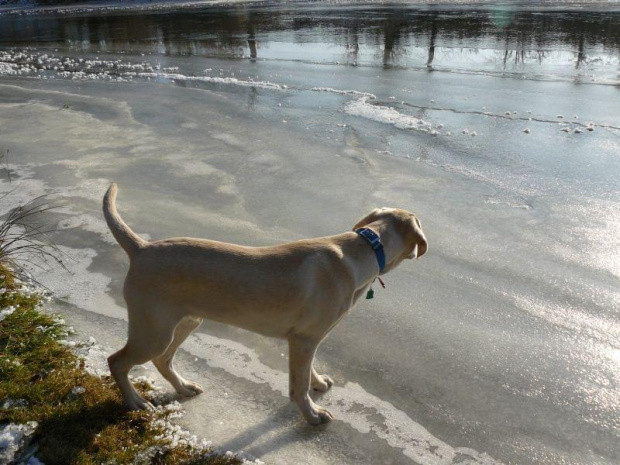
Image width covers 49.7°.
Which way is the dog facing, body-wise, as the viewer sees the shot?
to the viewer's right
